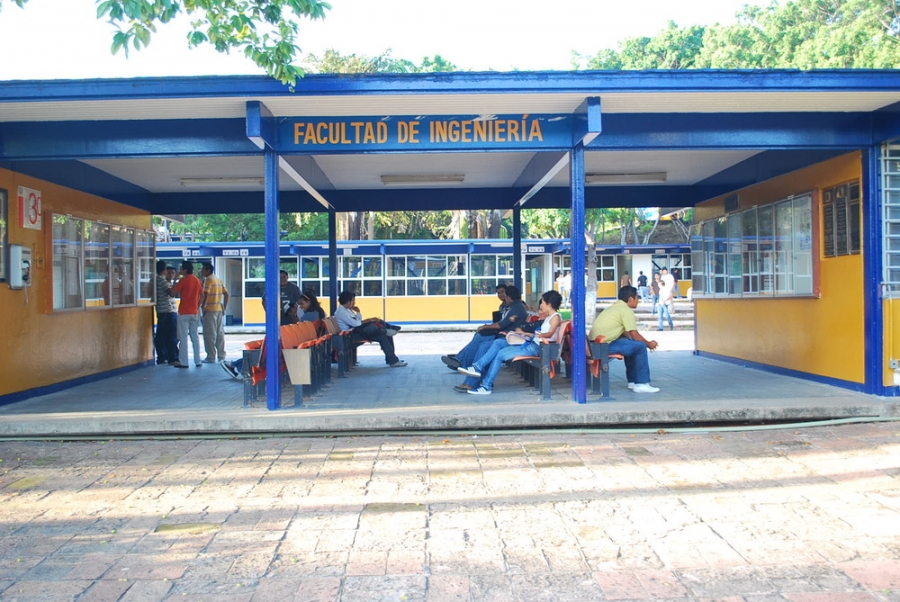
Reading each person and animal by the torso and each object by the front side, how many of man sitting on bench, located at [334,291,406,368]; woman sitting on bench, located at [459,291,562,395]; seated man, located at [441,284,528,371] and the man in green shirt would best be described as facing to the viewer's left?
2

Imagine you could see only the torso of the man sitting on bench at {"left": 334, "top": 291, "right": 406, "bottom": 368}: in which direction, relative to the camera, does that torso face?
to the viewer's right

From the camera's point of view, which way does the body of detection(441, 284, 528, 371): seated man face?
to the viewer's left

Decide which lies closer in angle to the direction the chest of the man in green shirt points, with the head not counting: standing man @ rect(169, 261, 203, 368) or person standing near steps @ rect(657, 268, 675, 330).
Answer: the person standing near steps

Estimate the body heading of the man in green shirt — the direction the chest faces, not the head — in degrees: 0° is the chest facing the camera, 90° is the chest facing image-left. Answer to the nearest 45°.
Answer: approximately 270°

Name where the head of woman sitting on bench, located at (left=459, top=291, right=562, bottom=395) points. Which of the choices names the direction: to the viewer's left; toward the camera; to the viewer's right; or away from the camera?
to the viewer's left

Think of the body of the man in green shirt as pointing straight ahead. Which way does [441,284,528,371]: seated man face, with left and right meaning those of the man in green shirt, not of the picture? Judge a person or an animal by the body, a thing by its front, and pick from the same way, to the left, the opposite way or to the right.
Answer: the opposite way

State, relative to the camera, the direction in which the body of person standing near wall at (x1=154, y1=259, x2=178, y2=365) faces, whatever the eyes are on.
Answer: to the viewer's right

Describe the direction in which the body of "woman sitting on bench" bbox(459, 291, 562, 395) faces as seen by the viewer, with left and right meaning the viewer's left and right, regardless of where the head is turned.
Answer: facing to the left of the viewer

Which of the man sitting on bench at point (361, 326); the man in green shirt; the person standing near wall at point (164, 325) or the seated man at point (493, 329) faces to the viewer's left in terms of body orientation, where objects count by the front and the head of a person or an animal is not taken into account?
the seated man
